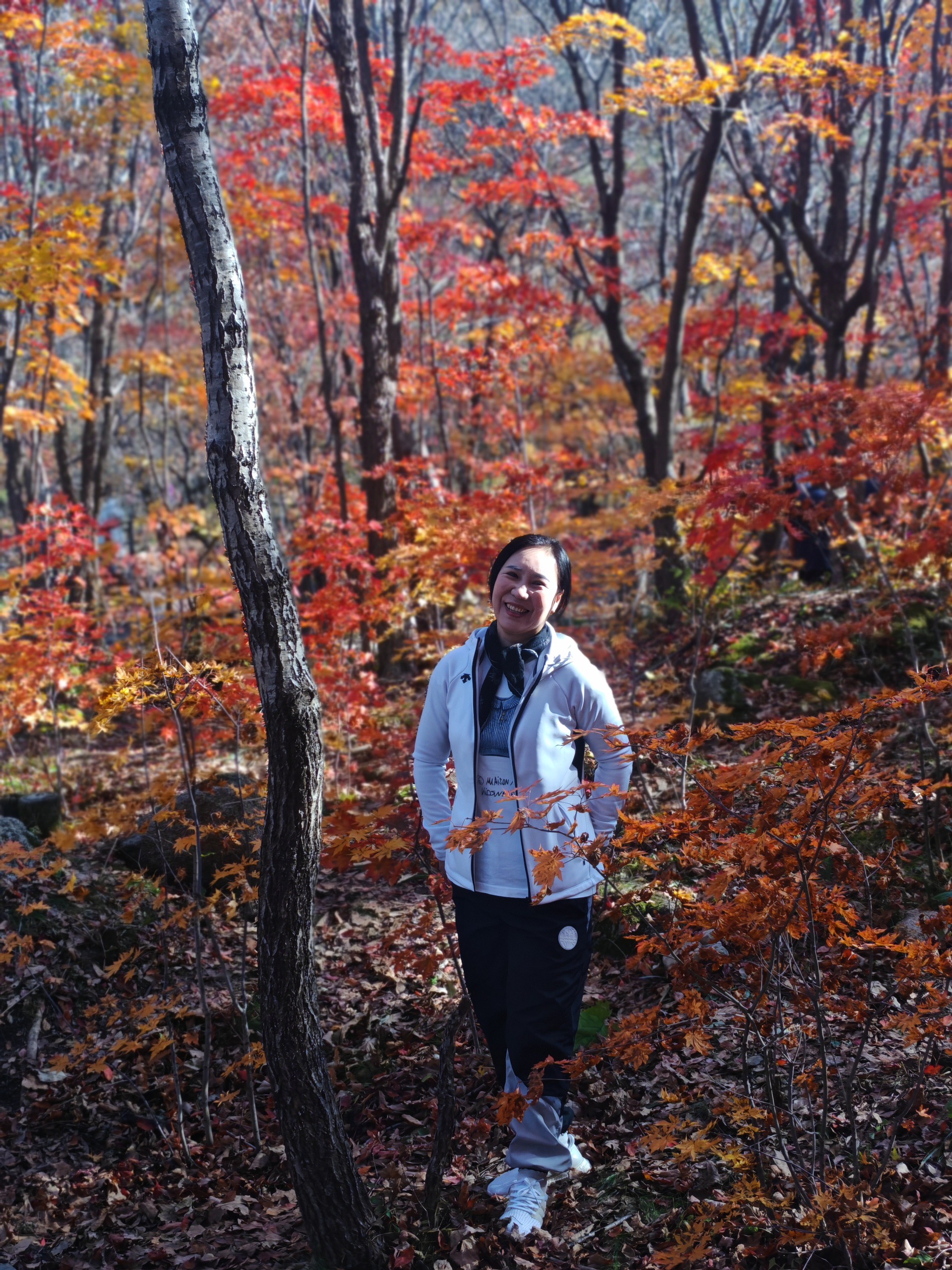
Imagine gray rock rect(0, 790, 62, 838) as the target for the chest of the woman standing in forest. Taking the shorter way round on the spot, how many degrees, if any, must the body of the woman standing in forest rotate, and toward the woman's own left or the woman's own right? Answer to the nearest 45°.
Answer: approximately 135° to the woman's own right

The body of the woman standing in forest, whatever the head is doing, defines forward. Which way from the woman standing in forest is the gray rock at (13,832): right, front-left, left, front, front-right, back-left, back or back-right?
back-right

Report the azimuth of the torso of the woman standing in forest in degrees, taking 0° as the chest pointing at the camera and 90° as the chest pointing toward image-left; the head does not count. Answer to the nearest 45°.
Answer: approximately 0°

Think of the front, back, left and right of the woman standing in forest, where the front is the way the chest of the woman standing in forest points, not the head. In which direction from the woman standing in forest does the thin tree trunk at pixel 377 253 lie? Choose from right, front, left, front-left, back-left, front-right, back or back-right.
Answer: back
